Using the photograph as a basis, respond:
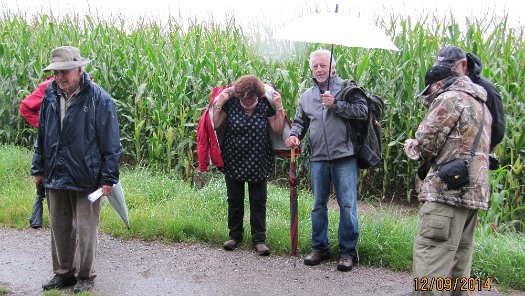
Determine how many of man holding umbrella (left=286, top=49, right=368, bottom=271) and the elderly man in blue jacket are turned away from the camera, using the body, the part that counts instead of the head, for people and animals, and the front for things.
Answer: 0

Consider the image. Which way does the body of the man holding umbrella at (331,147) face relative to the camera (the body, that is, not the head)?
toward the camera

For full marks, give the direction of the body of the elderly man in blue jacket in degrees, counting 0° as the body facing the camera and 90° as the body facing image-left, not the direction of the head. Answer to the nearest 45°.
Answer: approximately 45°

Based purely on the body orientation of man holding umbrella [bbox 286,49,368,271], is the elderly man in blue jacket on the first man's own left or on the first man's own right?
on the first man's own right

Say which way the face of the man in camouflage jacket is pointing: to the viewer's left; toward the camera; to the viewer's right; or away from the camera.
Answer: to the viewer's left

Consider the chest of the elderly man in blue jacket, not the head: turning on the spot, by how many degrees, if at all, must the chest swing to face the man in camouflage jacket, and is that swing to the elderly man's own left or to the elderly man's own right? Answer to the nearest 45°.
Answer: approximately 90° to the elderly man's own left

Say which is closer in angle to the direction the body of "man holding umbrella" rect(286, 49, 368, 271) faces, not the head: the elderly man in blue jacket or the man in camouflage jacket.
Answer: the man in camouflage jacket

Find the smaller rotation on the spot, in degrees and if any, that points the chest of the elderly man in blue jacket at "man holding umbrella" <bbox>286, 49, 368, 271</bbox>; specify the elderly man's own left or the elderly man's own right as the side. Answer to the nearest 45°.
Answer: approximately 135° to the elderly man's own left

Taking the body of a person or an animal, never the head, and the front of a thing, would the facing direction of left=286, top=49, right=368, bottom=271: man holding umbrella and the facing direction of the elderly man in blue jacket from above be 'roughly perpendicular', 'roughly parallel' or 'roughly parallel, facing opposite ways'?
roughly parallel

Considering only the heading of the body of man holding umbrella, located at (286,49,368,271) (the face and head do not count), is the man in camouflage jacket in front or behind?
in front

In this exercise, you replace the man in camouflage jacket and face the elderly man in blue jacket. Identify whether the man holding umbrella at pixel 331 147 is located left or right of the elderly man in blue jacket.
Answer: right
